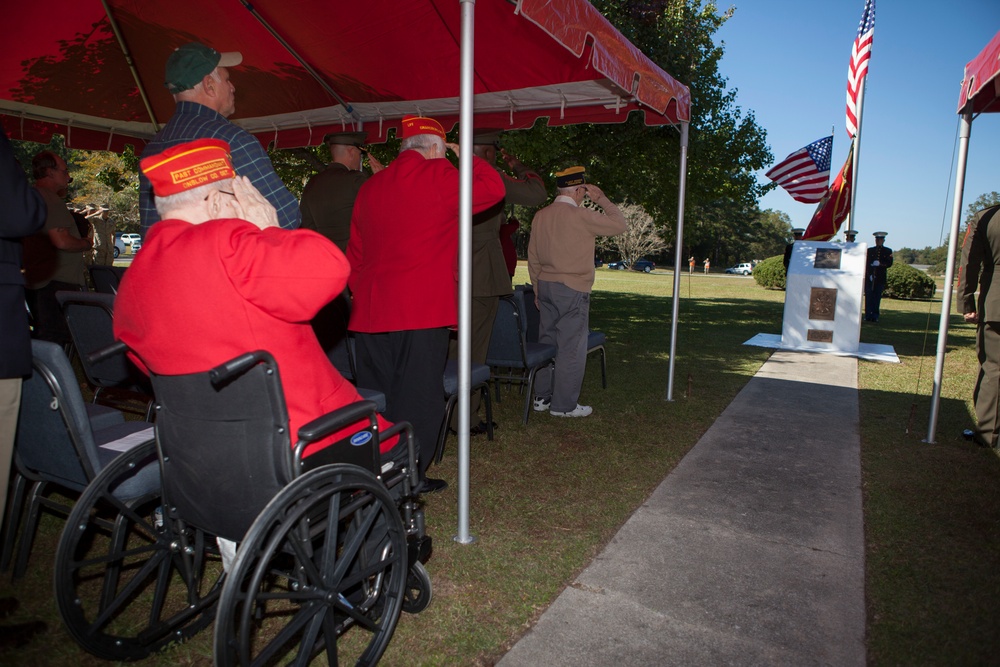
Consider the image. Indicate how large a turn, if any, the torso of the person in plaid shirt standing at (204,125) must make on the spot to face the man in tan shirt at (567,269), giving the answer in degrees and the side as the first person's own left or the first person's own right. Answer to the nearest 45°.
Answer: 0° — they already face them

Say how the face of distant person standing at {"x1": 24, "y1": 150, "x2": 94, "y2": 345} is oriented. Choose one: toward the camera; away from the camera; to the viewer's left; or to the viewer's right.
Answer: to the viewer's right

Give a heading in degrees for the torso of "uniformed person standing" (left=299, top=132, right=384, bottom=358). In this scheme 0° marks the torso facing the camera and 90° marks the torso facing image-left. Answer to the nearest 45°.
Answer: approximately 225°

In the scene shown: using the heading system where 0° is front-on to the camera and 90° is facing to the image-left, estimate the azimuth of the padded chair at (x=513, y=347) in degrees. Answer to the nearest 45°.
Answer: approximately 225°

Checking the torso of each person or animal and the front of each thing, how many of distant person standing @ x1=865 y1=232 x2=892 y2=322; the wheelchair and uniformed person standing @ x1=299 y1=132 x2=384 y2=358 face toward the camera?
1

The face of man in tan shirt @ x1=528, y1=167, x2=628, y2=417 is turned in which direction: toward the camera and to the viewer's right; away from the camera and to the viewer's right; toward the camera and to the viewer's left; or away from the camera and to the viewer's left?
away from the camera and to the viewer's right

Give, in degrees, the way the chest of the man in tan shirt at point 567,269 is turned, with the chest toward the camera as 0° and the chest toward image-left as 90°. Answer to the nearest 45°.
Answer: approximately 225°

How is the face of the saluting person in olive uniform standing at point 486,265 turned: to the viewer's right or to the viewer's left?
to the viewer's right

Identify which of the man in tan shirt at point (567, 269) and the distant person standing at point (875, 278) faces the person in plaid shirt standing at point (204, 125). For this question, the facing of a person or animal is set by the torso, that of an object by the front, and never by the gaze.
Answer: the distant person standing at point (875, 278)

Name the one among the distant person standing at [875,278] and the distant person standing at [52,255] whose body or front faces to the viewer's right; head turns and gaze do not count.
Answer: the distant person standing at [52,255]

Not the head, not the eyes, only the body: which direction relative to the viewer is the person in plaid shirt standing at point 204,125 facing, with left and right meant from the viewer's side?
facing away from the viewer and to the right of the viewer

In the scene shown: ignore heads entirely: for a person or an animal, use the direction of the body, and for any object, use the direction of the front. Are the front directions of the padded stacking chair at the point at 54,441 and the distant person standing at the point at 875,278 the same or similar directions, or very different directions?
very different directions

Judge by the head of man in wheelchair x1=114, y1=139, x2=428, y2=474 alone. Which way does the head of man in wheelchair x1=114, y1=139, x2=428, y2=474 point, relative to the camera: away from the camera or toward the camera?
away from the camera

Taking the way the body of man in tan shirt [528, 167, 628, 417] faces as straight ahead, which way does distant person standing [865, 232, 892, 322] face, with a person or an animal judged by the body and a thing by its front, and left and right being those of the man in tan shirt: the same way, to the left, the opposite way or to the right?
the opposite way

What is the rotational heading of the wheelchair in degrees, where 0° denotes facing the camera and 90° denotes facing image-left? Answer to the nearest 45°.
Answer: approximately 225°

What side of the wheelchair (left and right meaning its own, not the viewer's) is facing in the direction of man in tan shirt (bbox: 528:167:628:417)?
front

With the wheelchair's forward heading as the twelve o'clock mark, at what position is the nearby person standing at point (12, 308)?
The nearby person standing is roughly at 9 o'clock from the wheelchair.
